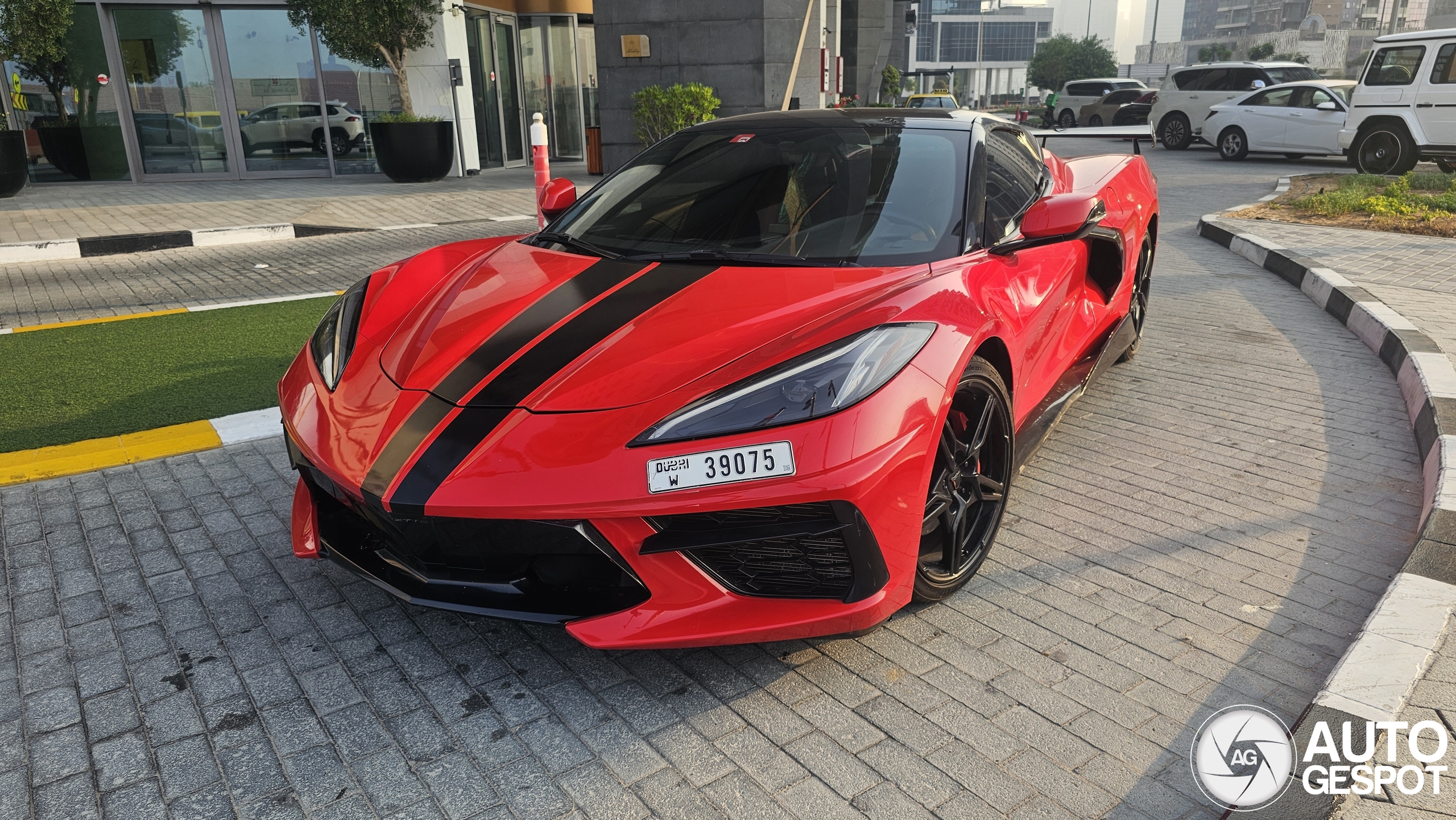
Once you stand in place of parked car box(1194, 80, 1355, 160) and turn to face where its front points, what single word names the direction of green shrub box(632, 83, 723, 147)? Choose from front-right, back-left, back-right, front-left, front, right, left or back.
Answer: back-right

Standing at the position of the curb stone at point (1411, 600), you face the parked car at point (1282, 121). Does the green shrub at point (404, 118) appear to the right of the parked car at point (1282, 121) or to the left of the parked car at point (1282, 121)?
left

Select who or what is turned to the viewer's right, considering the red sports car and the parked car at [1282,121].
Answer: the parked car

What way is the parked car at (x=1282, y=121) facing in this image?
to the viewer's right
